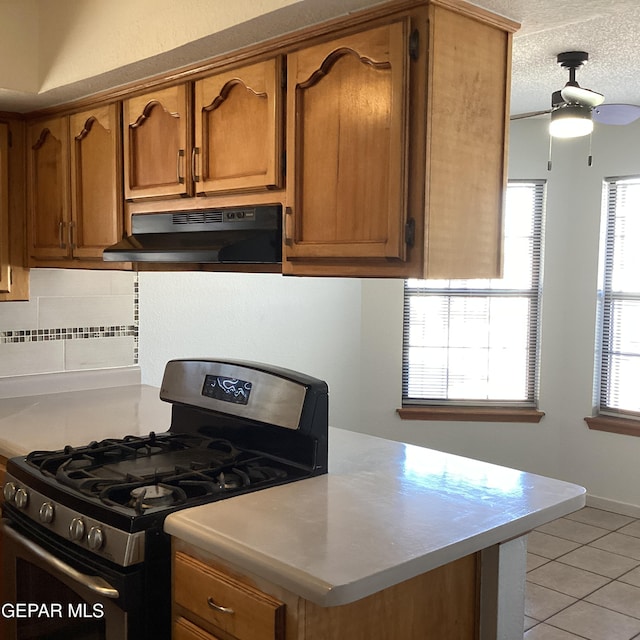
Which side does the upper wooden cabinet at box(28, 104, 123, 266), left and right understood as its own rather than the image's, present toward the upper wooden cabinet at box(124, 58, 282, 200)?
left

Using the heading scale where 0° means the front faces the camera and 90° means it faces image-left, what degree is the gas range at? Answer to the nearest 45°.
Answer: approximately 45°

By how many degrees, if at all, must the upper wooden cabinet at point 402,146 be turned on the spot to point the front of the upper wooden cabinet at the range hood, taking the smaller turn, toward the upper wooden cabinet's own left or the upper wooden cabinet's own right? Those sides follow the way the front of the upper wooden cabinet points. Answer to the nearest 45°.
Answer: approximately 90° to the upper wooden cabinet's own right

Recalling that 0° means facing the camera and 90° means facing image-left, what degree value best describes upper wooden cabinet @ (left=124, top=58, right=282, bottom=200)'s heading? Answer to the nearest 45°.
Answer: approximately 45°
